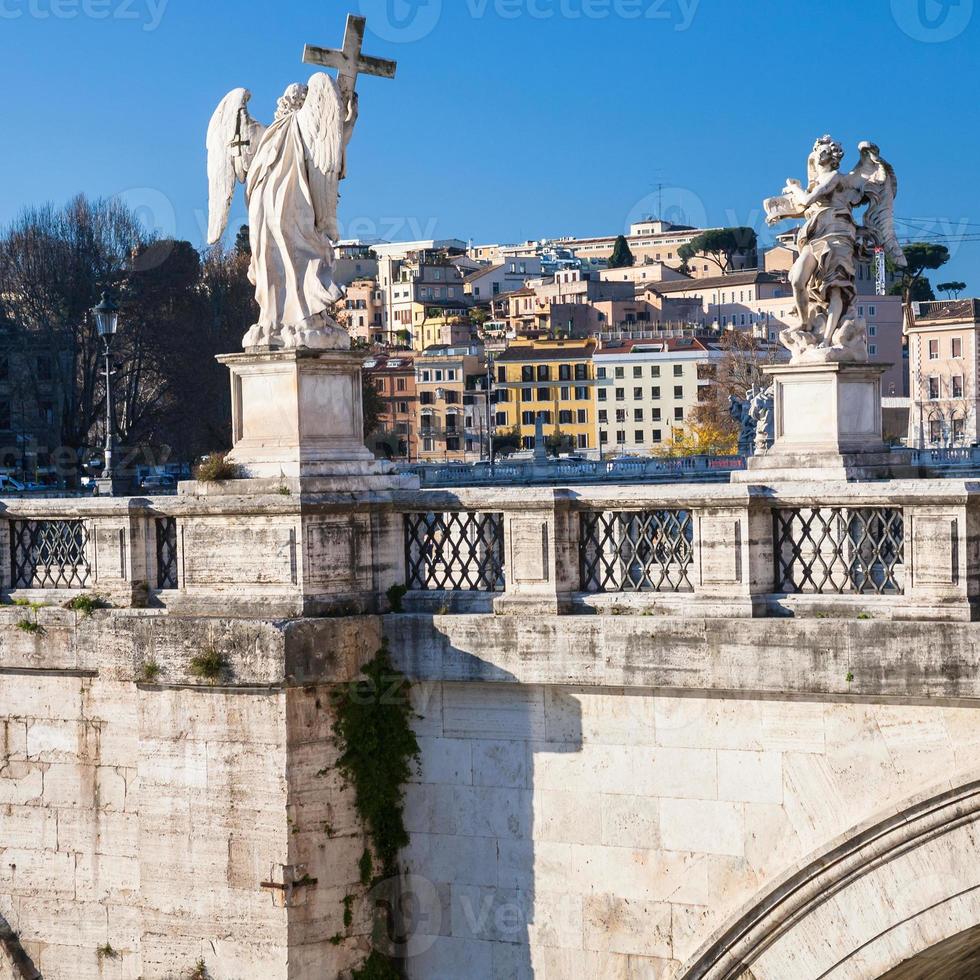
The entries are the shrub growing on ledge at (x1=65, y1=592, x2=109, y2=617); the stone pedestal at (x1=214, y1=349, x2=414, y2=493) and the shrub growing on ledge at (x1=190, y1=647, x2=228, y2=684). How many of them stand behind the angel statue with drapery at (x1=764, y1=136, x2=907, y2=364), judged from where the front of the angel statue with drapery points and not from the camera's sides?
0

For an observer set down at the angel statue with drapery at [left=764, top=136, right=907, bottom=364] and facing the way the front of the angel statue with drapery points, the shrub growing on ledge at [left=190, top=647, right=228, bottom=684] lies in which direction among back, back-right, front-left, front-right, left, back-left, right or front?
front

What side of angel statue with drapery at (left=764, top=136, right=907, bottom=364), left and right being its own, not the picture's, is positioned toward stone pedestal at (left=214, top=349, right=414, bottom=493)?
front

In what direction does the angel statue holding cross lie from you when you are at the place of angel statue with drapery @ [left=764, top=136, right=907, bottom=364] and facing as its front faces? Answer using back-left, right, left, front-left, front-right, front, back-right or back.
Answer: front

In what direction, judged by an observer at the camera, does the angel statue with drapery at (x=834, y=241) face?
facing the viewer and to the left of the viewer

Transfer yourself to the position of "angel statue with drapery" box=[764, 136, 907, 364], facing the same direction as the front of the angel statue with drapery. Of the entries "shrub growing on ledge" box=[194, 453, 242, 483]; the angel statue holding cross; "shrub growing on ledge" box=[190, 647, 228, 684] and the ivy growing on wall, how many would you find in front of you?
4

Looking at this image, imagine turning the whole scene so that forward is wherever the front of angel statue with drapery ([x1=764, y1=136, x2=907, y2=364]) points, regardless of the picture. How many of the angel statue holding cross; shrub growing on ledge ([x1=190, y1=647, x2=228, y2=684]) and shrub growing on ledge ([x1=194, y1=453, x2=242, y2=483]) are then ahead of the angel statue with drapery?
3

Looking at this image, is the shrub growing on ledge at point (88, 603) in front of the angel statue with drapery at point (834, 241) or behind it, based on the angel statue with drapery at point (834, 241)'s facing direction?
in front

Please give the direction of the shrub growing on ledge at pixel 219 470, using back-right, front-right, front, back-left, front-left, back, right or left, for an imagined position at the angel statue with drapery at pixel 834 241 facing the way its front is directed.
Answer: front

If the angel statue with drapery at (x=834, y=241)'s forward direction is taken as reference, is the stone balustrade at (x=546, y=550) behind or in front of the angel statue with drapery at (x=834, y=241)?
in front

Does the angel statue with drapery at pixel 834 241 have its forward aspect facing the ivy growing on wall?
yes
